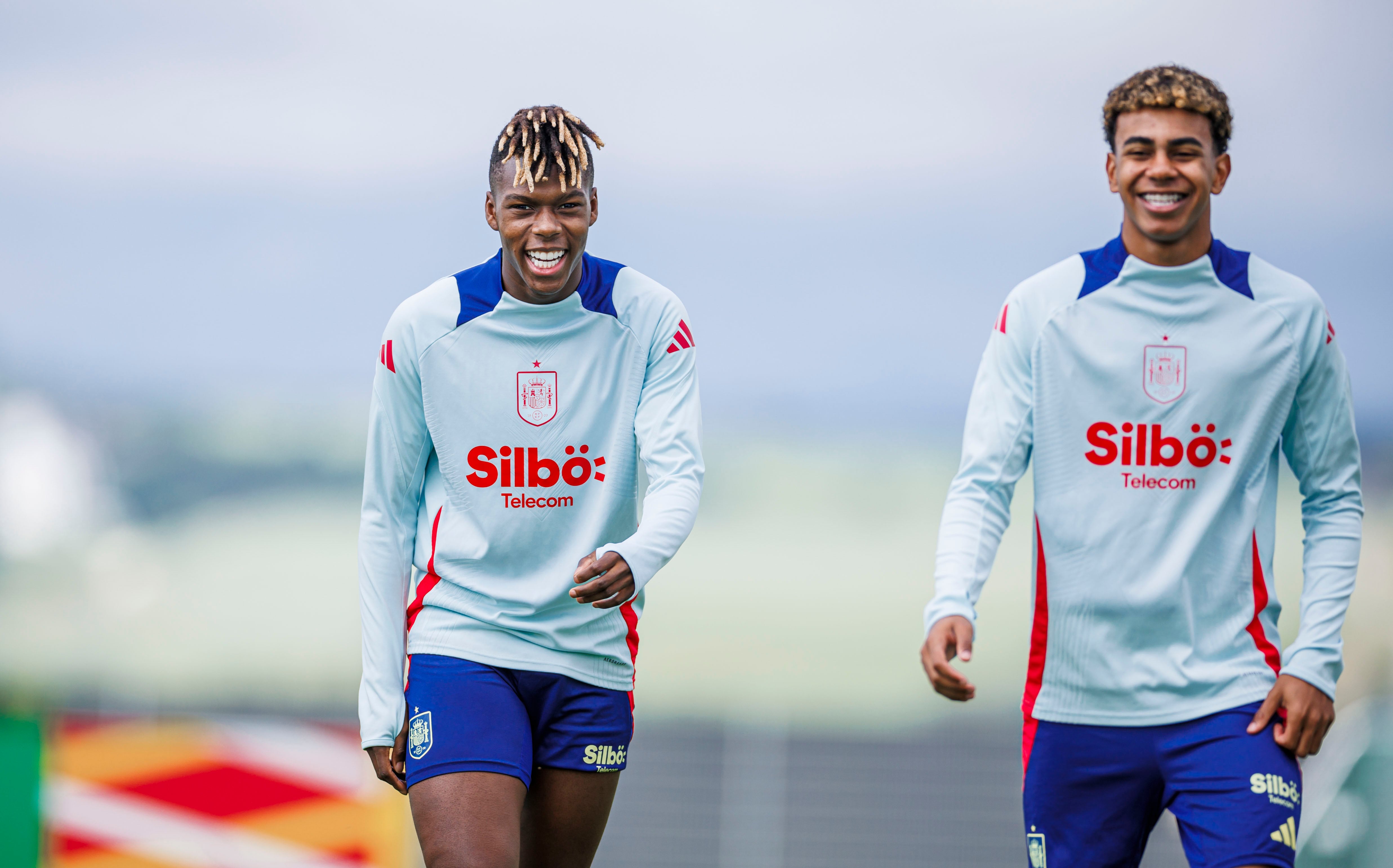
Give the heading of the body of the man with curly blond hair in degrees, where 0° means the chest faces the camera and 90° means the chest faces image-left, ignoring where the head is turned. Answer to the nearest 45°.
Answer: approximately 0°

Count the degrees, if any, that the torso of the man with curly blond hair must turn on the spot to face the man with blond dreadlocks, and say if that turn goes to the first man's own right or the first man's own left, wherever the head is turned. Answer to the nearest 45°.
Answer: approximately 90° to the first man's own right

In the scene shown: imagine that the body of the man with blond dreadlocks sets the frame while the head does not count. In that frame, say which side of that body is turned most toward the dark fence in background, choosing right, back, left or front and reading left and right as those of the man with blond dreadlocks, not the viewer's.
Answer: back

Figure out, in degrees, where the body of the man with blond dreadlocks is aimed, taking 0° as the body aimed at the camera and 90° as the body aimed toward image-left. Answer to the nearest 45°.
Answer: approximately 0°

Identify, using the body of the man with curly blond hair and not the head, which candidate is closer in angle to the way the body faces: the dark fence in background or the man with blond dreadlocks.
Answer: the man with blond dreadlocks

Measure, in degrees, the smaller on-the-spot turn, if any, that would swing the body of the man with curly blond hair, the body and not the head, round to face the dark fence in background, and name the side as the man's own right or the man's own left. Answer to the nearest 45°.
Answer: approximately 180°

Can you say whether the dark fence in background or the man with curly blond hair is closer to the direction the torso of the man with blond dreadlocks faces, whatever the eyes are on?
the man with curly blond hair

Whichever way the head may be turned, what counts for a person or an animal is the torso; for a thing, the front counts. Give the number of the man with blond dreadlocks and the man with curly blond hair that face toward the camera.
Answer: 2

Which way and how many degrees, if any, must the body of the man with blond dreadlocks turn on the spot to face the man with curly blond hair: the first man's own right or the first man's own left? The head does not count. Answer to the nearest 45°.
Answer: approximately 90° to the first man's own left
